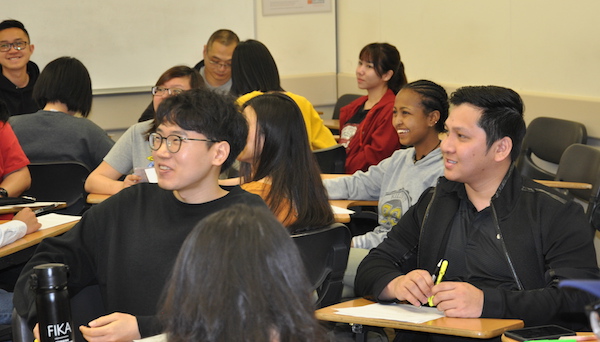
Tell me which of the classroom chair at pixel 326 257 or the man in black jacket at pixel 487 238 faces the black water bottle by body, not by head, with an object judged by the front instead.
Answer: the man in black jacket

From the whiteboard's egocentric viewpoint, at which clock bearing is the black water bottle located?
The black water bottle is roughly at 12 o'clock from the whiteboard.

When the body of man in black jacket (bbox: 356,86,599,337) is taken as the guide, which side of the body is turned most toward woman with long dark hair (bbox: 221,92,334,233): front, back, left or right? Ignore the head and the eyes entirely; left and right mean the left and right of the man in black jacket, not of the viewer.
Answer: right

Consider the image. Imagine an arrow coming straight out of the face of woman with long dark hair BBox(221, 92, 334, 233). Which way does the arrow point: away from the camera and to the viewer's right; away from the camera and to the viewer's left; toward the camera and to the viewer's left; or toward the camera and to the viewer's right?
away from the camera and to the viewer's left

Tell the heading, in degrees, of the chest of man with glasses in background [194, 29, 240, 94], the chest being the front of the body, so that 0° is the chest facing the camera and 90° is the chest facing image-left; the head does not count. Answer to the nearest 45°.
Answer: approximately 0°

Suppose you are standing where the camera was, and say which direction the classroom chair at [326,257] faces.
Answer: facing away from the viewer and to the left of the viewer

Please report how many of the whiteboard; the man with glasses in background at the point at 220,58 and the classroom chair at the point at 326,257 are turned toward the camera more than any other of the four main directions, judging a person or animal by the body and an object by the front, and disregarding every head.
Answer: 2

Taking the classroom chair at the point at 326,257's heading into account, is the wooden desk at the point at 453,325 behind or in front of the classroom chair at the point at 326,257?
behind
